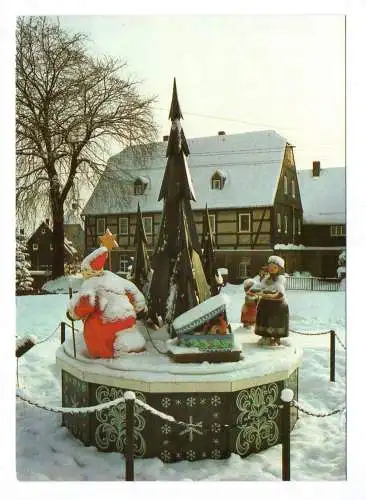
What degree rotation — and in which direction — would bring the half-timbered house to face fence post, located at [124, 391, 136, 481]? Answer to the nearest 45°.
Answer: approximately 45° to its right

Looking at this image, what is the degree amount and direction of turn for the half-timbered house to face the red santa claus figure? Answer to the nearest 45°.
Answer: approximately 45° to its right

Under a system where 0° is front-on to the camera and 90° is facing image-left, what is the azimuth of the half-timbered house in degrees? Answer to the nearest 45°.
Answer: approximately 0°

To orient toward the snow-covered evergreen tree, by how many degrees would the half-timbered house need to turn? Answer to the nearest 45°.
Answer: approximately 90° to its right
